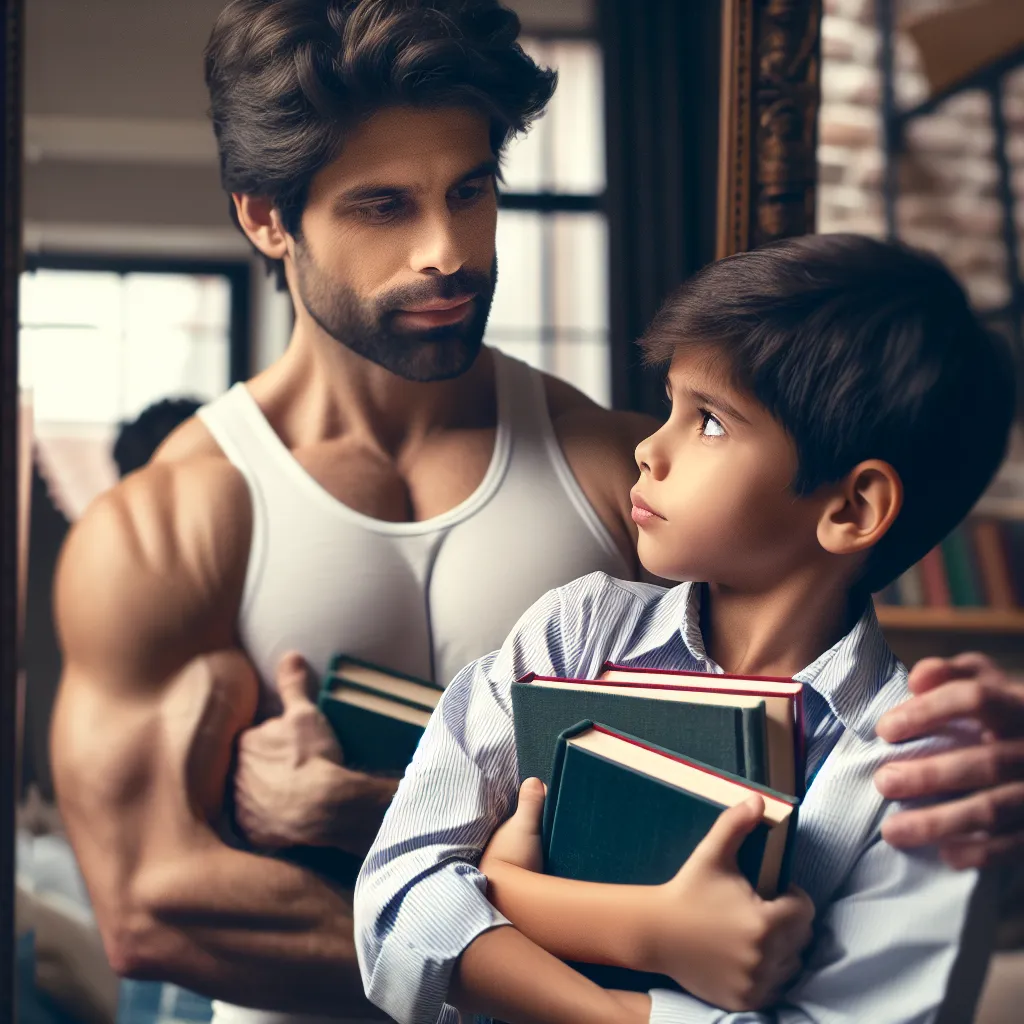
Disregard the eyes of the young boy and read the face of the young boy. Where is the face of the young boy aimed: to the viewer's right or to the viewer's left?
to the viewer's left

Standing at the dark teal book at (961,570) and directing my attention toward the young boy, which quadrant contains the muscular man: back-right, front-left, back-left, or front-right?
front-right

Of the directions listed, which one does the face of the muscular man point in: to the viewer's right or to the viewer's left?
to the viewer's right

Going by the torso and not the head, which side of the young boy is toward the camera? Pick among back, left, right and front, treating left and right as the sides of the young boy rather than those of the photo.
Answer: front
